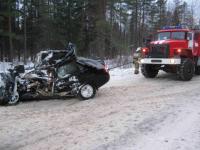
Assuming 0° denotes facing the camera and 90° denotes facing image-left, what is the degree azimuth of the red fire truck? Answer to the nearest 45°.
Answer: approximately 45°

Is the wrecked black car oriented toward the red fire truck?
no

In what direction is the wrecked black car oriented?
to the viewer's left

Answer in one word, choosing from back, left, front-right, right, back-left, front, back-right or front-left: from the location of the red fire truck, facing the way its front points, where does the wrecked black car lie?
front

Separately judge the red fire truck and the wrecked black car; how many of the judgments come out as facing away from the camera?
0
